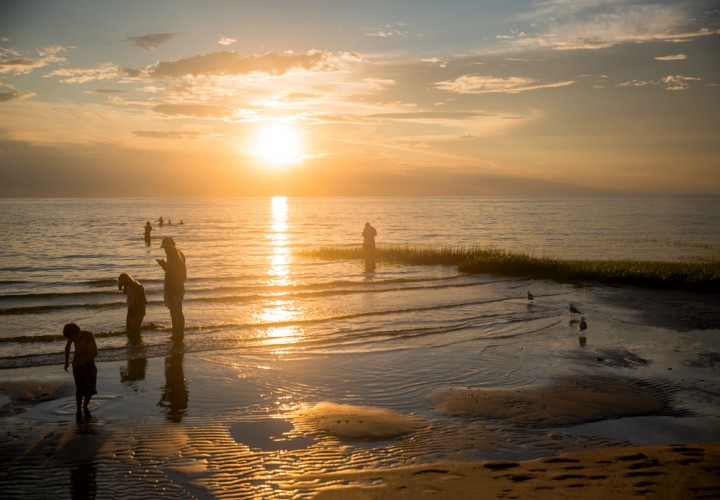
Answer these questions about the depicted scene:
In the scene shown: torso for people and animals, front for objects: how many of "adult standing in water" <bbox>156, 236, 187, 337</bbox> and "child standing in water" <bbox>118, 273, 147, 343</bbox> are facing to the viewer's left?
2

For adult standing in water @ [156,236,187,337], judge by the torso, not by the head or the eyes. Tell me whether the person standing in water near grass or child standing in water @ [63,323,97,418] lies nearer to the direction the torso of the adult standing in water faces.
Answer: the child standing in water

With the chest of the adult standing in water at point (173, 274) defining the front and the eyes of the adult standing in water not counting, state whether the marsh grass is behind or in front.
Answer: behind

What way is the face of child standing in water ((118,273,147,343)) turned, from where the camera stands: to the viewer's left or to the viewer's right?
to the viewer's left

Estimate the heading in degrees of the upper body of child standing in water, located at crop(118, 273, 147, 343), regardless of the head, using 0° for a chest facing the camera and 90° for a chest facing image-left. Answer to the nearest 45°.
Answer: approximately 90°

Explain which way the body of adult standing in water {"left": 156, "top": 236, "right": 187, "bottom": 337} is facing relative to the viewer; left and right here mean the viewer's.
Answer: facing to the left of the viewer

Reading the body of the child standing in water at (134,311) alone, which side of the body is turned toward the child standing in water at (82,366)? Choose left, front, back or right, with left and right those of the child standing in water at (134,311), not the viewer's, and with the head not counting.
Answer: left
